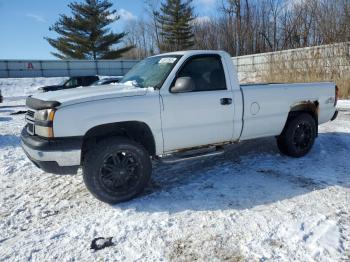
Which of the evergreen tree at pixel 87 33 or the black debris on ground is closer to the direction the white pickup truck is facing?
the black debris on ground

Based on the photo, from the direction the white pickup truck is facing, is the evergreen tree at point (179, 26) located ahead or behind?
behind

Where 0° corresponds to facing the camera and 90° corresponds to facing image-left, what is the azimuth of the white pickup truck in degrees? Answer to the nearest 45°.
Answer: approximately 45°

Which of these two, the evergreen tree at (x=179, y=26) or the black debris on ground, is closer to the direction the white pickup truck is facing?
the black debris on ground

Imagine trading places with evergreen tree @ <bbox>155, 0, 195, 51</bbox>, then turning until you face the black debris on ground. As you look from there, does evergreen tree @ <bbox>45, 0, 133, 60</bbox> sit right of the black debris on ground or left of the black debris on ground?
right
